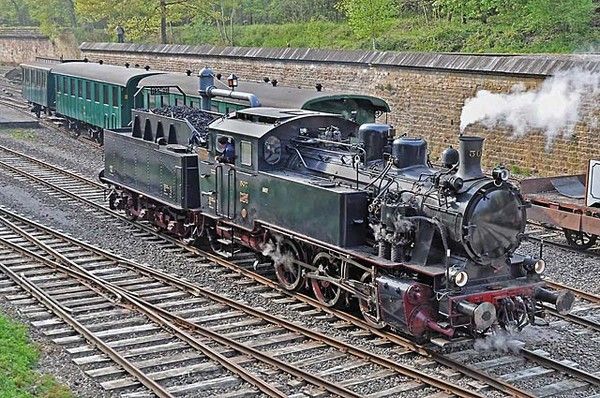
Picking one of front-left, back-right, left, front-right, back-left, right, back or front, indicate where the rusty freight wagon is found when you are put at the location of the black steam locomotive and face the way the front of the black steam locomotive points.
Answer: left

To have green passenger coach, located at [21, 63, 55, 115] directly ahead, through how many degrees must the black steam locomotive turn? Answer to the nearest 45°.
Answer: approximately 180°

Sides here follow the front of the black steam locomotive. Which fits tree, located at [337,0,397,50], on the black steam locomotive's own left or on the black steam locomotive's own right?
on the black steam locomotive's own left

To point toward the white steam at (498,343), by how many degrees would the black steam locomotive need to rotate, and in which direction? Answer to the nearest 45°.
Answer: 0° — it already faces it

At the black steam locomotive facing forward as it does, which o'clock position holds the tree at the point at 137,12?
The tree is roughly at 7 o'clock from the black steam locomotive.

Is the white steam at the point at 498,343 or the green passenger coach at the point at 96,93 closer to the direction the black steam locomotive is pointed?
the white steam

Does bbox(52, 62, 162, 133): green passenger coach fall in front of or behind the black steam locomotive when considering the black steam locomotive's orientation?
behind

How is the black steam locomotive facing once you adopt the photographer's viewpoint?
facing the viewer and to the right of the viewer

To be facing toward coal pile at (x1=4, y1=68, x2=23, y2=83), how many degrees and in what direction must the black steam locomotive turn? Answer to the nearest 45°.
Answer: approximately 180°
